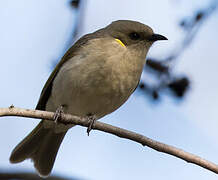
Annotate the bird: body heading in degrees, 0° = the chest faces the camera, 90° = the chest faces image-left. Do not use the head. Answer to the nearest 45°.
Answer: approximately 315°
